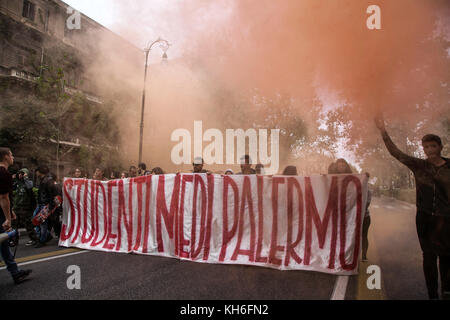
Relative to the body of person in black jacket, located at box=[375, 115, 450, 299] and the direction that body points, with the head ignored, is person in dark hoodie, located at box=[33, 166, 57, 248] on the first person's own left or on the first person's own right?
on the first person's own right

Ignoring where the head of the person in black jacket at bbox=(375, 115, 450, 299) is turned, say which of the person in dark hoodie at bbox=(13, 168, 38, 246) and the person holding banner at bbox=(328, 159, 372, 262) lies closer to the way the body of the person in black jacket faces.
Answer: the person in dark hoodie

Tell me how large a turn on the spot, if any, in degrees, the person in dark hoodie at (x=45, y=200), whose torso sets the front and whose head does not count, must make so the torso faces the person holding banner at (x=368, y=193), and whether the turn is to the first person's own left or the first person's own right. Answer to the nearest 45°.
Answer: approximately 90° to the first person's own left

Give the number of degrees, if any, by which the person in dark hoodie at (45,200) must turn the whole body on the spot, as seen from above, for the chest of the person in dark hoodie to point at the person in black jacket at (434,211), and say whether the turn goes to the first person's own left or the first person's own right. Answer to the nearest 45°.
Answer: approximately 90° to the first person's own left

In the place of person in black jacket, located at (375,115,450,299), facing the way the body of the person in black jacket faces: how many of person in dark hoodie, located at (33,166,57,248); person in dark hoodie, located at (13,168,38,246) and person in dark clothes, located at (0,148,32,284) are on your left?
0

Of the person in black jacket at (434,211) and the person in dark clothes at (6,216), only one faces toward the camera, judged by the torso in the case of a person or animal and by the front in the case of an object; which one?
the person in black jacket

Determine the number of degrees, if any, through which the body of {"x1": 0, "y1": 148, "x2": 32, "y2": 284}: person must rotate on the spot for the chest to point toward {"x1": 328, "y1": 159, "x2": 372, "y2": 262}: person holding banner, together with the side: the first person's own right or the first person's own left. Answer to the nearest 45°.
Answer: approximately 45° to the first person's own right

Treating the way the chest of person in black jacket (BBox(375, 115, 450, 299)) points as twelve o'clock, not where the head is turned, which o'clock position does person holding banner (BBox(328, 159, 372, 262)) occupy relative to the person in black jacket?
The person holding banner is roughly at 5 o'clock from the person in black jacket.

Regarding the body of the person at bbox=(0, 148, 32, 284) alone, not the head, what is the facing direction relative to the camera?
to the viewer's right

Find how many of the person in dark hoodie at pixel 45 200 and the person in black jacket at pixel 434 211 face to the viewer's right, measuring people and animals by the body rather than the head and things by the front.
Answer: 0

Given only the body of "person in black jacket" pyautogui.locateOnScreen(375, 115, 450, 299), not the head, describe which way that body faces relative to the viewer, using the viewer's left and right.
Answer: facing the viewer

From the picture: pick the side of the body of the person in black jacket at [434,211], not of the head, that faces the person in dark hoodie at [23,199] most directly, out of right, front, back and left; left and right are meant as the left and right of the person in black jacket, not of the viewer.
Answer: right

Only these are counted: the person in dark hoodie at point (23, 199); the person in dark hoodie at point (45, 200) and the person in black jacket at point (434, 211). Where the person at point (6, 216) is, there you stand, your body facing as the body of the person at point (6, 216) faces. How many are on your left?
2

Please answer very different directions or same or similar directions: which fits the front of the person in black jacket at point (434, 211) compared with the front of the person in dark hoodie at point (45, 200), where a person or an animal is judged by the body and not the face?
same or similar directions

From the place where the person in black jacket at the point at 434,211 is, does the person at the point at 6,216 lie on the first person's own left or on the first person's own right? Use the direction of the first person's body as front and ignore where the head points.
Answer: on the first person's own right
